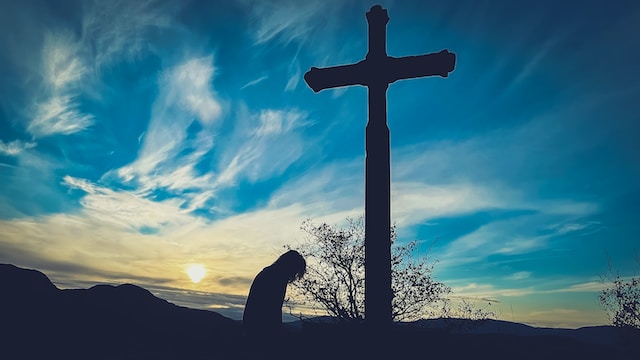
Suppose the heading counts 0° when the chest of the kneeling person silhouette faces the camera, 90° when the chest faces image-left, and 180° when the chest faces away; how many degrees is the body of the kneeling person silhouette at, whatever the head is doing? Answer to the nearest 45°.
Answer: approximately 270°
